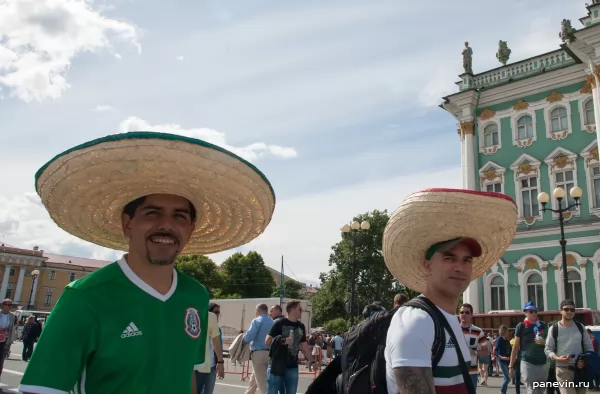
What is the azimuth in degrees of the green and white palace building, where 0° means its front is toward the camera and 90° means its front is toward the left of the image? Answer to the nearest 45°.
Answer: approximately 45°

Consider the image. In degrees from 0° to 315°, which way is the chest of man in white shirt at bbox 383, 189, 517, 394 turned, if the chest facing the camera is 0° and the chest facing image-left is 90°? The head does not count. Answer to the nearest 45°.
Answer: approximately 315°

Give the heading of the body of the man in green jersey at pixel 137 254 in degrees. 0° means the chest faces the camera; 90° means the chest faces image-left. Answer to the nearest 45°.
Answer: approximately 315°

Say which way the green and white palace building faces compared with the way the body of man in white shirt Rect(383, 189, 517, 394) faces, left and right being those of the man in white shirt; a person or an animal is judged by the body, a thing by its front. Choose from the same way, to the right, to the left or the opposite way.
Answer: to the right

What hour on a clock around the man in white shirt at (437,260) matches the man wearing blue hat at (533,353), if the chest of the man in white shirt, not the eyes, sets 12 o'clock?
The man wearing blue hat is roughly at 8 o'clock from the man in white shirt.

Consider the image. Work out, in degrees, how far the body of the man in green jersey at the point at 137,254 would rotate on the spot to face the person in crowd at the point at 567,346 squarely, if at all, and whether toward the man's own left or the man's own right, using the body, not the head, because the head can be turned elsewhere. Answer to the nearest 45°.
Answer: approximately 90° to the man's own left

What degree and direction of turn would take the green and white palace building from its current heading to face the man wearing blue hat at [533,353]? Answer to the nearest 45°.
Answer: approximately 45° to its left

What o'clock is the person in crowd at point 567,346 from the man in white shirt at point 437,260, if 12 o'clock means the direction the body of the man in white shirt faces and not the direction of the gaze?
The person in crowd is roughly at 8 o'clock from the man in white shirt.
